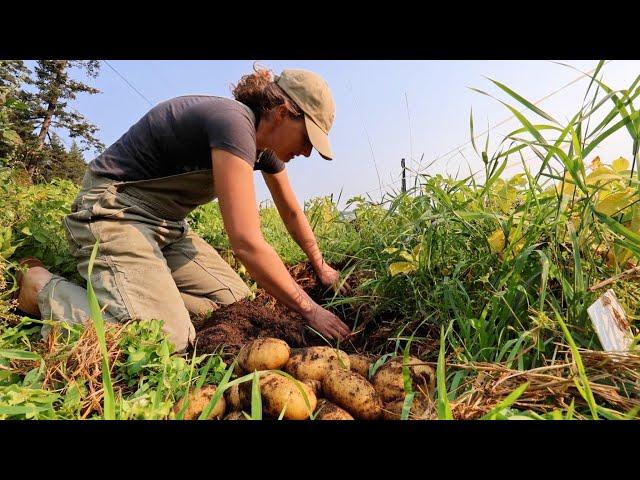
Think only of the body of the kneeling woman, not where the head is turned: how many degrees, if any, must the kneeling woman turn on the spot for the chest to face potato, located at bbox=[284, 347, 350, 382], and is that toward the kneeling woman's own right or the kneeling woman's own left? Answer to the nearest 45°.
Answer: approximately 45° to the kneeling woman's own right

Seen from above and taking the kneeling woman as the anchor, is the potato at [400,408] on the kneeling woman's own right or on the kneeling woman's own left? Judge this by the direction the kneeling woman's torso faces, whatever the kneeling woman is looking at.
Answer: on the kneeling woman's own right

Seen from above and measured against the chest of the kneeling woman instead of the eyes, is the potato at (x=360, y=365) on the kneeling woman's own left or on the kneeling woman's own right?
on the kneeling woman's own right

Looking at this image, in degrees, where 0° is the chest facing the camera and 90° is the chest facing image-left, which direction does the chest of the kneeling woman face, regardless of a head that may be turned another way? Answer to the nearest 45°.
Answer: approximately 270°

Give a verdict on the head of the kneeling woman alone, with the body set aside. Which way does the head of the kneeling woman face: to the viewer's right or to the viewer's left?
to the viewer's right

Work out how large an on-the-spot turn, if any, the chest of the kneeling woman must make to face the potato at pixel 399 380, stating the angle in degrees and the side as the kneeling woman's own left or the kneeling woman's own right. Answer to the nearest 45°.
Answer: approximately 45° to the kneeling woman's own right

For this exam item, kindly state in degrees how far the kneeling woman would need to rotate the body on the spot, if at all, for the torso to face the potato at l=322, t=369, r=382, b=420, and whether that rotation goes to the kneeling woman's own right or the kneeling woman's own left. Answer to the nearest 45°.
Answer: approximately 45° to the kneeling woman's own right
